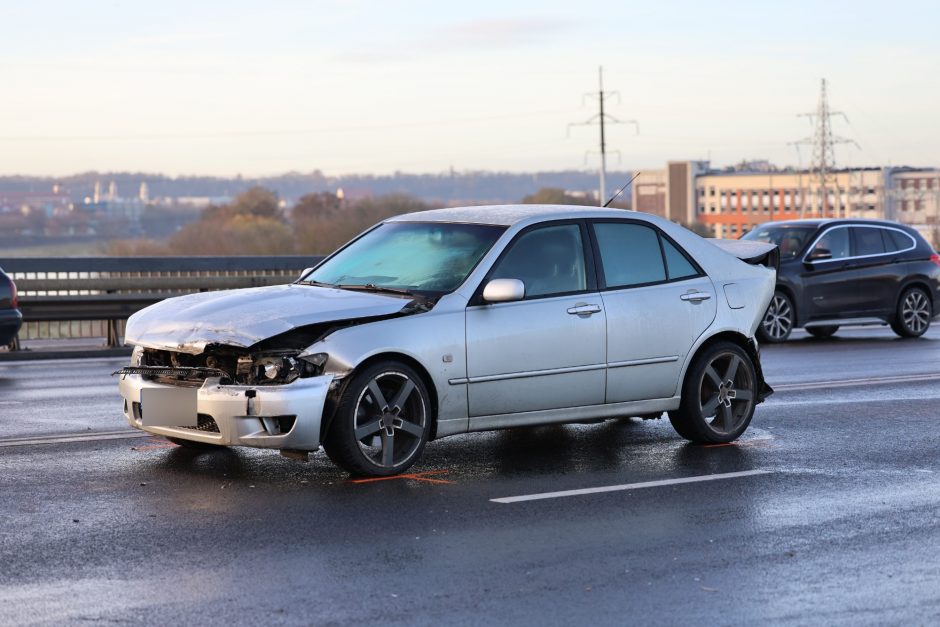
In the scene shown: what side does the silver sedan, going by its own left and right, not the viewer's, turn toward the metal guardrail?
right

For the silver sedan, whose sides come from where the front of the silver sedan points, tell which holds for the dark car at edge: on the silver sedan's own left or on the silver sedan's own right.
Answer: on the silver sedan's own right

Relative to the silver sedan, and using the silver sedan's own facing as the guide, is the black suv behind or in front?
behind

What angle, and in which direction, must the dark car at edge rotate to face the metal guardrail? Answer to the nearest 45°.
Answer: approximately 90° to its right

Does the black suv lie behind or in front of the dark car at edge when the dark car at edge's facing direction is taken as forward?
behind

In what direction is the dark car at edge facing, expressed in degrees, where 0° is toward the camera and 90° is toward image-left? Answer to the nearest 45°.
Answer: approximately 90°

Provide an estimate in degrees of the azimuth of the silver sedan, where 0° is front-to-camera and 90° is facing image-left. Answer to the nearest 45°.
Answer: approximately 45°
